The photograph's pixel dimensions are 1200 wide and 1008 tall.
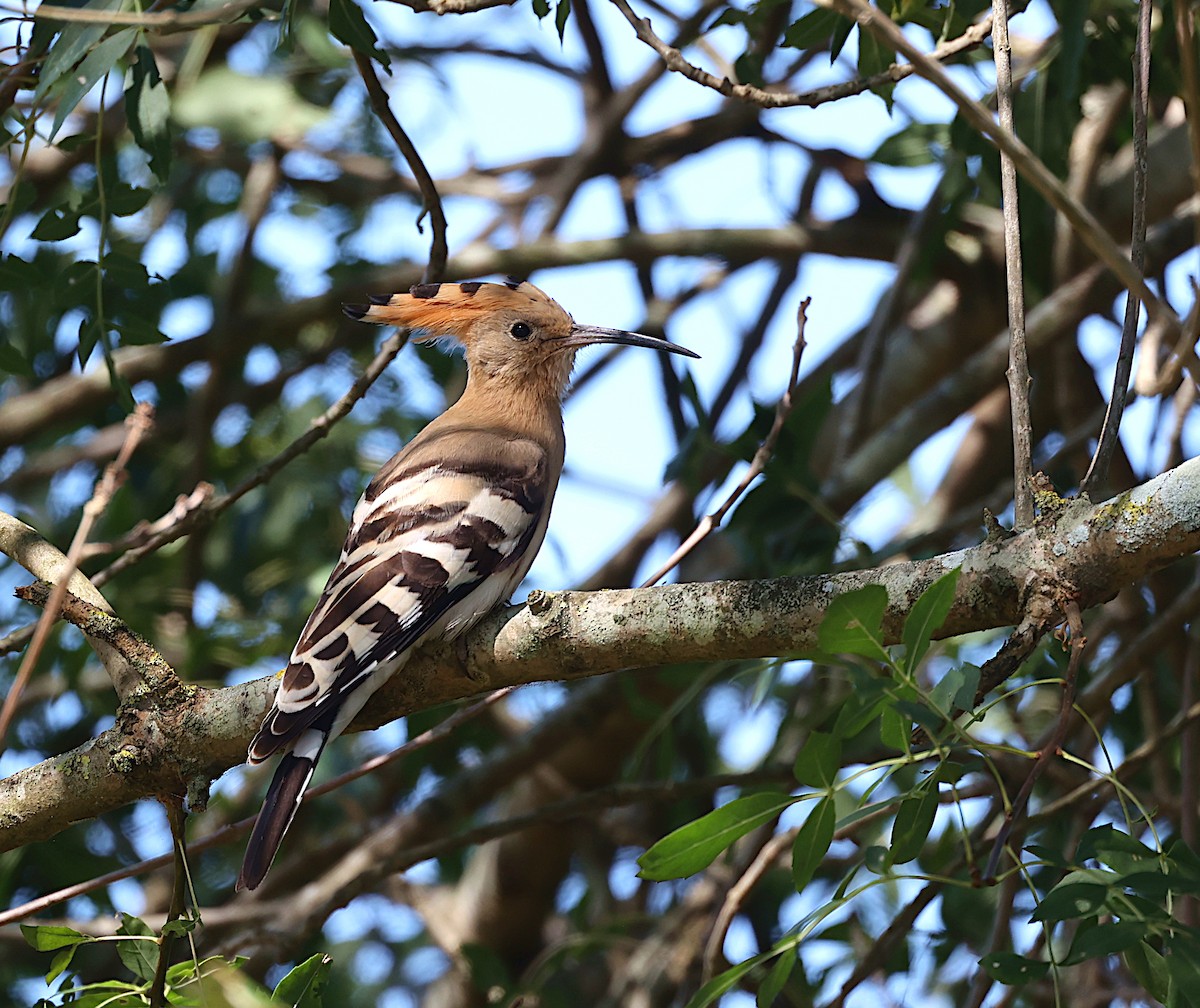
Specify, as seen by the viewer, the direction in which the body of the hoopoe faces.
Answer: to the viewer's right

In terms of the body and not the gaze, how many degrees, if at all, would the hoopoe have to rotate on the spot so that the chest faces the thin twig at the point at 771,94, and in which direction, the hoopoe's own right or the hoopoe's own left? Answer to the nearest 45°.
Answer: approximately 45° to the hoopoe's own right
